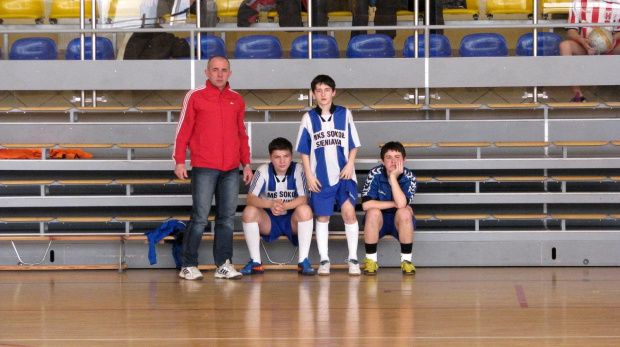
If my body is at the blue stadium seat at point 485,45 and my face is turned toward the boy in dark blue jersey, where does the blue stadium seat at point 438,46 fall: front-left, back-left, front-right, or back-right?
front-right

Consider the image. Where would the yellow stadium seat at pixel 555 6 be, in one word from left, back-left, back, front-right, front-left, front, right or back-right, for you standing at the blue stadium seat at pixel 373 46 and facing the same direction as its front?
left

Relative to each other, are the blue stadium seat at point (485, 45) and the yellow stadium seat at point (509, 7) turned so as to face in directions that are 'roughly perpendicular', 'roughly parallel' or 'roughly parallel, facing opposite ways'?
roughly parallel

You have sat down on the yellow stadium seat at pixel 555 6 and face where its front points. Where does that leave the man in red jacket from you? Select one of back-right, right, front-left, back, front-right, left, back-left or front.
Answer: front-right

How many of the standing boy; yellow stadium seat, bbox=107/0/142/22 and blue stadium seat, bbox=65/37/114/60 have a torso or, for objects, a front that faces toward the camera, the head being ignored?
3

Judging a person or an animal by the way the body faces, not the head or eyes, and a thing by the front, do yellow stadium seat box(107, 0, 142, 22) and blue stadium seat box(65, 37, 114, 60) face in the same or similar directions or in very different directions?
same or similar directions

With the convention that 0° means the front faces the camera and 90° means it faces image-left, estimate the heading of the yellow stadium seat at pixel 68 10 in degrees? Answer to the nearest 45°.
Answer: approximately 0°

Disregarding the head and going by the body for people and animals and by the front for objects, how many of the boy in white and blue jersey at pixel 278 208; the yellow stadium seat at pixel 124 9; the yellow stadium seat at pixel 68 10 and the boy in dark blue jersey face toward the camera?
4

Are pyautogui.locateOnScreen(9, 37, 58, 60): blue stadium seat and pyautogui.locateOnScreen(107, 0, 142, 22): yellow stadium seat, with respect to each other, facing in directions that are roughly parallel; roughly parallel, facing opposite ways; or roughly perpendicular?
roughly parallel

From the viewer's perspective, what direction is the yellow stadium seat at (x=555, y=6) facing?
toward the camera

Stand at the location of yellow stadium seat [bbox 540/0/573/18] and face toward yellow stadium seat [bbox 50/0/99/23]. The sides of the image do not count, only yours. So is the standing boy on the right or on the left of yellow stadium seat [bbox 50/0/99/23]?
left

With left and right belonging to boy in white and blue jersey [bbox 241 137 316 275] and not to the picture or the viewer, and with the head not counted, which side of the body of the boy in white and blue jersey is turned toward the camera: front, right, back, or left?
front

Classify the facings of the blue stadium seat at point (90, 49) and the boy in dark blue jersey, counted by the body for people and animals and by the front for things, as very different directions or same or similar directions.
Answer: same or similar directions

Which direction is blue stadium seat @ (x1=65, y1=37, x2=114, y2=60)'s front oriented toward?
toward the camera
